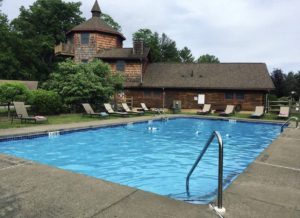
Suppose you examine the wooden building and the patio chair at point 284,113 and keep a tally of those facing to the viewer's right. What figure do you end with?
0

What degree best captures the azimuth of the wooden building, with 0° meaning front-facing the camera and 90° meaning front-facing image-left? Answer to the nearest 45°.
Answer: approximately 0°

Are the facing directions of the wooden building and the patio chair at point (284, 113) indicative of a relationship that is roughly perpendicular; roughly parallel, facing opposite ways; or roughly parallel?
roughly parallel

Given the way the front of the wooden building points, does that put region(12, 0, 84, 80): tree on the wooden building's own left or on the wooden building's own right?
on the wooden building's own right

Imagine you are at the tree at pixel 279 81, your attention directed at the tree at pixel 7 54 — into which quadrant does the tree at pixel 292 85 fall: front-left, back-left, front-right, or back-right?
back-left

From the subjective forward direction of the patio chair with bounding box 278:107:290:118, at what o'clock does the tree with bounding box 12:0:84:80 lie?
The tree is roughly at 2 o'clock from the patio chair.

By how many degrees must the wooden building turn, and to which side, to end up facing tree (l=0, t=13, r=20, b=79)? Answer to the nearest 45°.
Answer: approximately 90° to its right

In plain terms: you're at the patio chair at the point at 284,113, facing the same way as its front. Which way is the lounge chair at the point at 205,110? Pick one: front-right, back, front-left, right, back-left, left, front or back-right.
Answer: front-right

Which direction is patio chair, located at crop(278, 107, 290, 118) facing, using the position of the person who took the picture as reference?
facing the viewer and to the left of the viewer

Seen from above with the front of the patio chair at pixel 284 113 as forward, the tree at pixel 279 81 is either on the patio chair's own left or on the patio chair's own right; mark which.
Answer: on the patio chair's own right

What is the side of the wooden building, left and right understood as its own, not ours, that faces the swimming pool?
front
